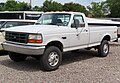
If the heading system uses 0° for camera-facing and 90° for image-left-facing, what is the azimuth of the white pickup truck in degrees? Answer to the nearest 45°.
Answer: approximately 45°
